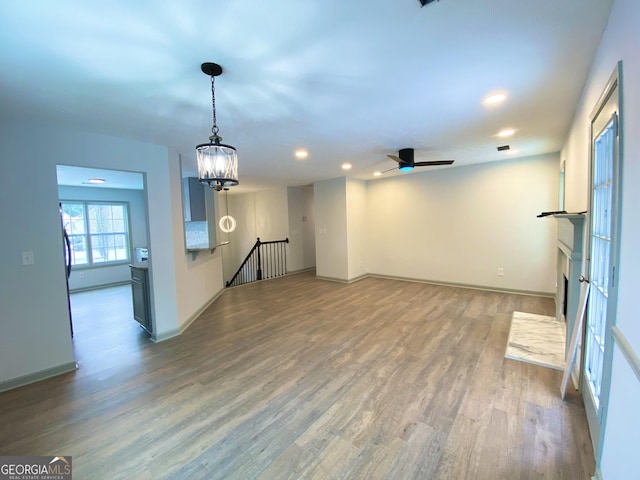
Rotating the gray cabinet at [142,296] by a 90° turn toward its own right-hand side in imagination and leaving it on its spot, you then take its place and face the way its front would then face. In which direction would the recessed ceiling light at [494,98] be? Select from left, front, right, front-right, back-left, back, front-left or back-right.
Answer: back-right

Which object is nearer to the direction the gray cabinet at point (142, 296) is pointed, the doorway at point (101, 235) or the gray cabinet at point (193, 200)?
the doorway

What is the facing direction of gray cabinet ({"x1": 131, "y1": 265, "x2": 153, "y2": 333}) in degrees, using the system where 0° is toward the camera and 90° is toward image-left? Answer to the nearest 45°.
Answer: approximately 90°

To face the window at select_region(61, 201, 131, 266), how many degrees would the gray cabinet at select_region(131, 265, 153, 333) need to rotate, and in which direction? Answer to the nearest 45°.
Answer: approximately 90° to its right

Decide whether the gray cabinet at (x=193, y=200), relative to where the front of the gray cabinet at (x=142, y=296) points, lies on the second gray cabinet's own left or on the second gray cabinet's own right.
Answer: on the second gray cabinet's own right

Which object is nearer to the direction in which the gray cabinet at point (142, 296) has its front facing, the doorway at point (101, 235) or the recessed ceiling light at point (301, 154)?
the doorway

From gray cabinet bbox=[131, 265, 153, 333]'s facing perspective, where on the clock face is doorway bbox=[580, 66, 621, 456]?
The doorway is roughly at 8 o'clock from the gray cabinet.

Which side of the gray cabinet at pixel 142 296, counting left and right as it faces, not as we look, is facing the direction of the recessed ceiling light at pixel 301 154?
back

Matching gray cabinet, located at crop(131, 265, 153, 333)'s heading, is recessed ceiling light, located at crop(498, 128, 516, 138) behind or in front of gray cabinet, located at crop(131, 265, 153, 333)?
behind
